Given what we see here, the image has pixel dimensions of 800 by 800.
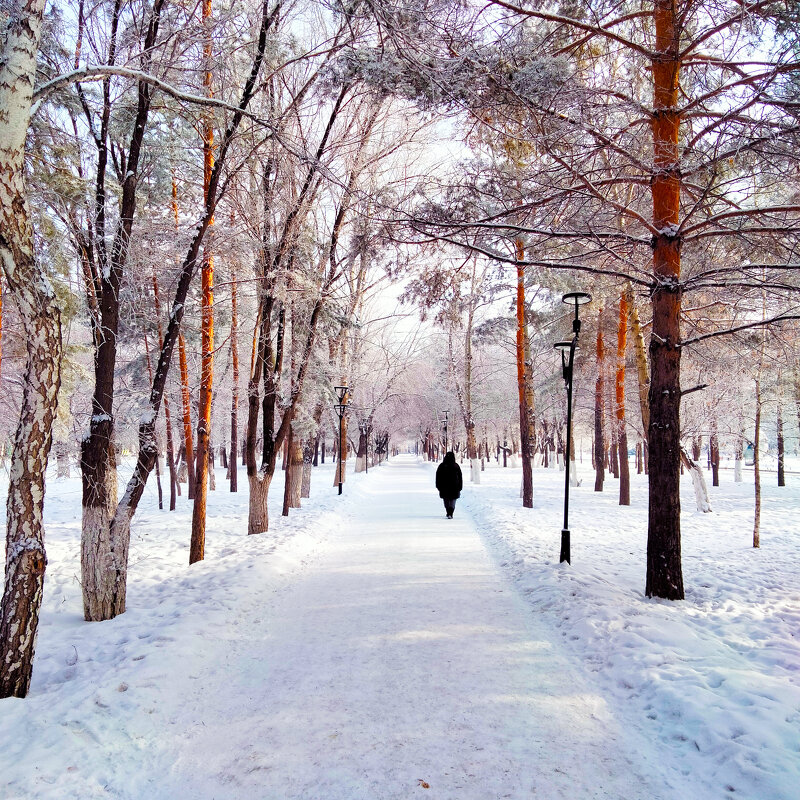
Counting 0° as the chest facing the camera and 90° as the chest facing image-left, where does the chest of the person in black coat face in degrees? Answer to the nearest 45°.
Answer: approximately 180°
